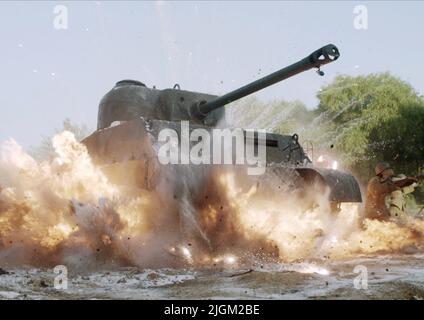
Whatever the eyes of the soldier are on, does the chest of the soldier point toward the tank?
no

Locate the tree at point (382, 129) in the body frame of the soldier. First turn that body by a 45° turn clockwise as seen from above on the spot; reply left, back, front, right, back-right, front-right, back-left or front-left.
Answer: back-left

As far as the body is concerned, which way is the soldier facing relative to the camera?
to the viewer's right
